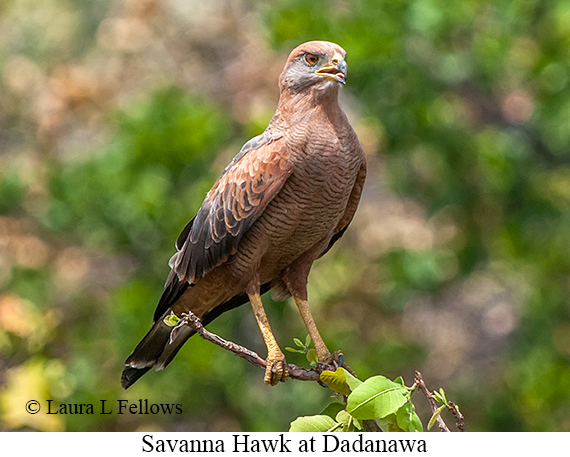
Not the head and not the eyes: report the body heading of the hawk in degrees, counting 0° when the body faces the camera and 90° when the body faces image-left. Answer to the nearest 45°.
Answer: approximately 315°
